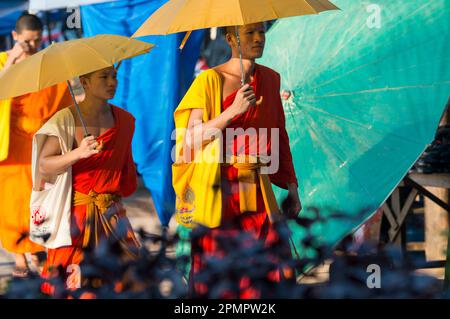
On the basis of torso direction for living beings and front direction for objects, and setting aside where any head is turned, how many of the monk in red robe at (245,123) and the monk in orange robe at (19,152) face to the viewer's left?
0

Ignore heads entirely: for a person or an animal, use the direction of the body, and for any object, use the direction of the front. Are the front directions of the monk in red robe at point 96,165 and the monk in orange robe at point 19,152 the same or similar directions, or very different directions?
same or similar directions

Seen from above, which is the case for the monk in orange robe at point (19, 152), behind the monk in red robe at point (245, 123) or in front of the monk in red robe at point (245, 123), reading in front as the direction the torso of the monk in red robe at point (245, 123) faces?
behind

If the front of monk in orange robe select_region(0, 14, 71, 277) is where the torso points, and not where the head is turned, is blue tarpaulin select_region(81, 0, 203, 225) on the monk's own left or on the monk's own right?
on the monk's own left

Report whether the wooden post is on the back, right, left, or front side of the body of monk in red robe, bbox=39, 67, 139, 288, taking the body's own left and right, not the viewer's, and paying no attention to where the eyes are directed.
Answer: left

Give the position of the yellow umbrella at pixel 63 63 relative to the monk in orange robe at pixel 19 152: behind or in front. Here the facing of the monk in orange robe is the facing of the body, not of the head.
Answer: in front

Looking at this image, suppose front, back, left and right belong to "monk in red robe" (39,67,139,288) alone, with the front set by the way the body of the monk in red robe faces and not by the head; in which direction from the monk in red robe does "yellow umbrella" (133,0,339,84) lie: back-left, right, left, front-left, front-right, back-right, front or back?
front

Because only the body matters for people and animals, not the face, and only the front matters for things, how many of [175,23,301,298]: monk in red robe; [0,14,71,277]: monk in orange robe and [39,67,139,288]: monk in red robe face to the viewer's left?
0

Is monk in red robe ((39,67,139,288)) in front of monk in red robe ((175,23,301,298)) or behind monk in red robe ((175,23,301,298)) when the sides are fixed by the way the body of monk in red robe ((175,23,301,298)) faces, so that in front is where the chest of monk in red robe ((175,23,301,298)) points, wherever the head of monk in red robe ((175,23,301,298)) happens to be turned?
behind

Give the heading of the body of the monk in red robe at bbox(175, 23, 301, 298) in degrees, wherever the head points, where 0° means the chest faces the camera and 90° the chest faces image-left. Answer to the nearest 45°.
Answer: approximately 315°

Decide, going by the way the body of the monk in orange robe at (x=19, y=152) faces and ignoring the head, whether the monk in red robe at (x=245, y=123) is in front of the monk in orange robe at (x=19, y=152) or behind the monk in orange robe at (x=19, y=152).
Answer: in front

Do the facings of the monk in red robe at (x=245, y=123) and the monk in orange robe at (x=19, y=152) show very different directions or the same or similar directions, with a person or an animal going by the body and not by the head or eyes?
same or similar directions

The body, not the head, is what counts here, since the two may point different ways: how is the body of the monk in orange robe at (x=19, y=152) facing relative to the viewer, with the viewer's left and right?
facing the viewer and to the right of the viewer
